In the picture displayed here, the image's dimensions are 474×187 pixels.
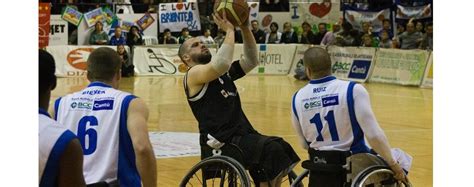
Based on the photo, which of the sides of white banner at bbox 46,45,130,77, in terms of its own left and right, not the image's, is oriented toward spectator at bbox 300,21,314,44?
left

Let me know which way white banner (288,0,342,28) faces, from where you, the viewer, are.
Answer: facing the viewer

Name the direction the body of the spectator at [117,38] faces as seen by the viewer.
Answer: toward the camera

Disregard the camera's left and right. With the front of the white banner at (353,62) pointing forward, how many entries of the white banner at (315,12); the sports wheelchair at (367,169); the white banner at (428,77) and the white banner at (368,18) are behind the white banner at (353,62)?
2

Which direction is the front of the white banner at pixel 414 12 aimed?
toward the camera

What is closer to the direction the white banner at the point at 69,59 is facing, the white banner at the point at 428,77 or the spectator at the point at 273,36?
the white banner

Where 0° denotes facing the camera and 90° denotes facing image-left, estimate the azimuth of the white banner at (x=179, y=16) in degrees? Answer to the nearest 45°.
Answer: approximately 0°

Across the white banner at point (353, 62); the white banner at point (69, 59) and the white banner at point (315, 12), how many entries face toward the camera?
3

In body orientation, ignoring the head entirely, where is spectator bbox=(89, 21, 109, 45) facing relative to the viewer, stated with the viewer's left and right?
facing the viewer

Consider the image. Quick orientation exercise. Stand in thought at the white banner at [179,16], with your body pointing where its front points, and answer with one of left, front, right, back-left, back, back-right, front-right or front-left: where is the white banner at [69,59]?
front-right

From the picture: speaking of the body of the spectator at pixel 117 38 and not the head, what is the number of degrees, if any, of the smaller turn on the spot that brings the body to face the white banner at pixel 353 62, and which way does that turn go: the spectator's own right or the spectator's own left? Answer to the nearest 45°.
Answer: approximately 90° to the spectator's own left

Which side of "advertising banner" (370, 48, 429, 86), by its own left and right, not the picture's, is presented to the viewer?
front

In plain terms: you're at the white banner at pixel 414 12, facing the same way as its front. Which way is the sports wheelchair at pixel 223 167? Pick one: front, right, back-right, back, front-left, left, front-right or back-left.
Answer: front

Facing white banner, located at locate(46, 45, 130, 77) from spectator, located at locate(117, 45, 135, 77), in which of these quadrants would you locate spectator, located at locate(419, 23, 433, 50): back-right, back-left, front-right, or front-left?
back-left

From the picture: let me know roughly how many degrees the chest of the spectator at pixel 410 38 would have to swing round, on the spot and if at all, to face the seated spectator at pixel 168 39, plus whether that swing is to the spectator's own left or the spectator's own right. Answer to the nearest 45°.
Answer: approximately 90° to the spectator's own right
